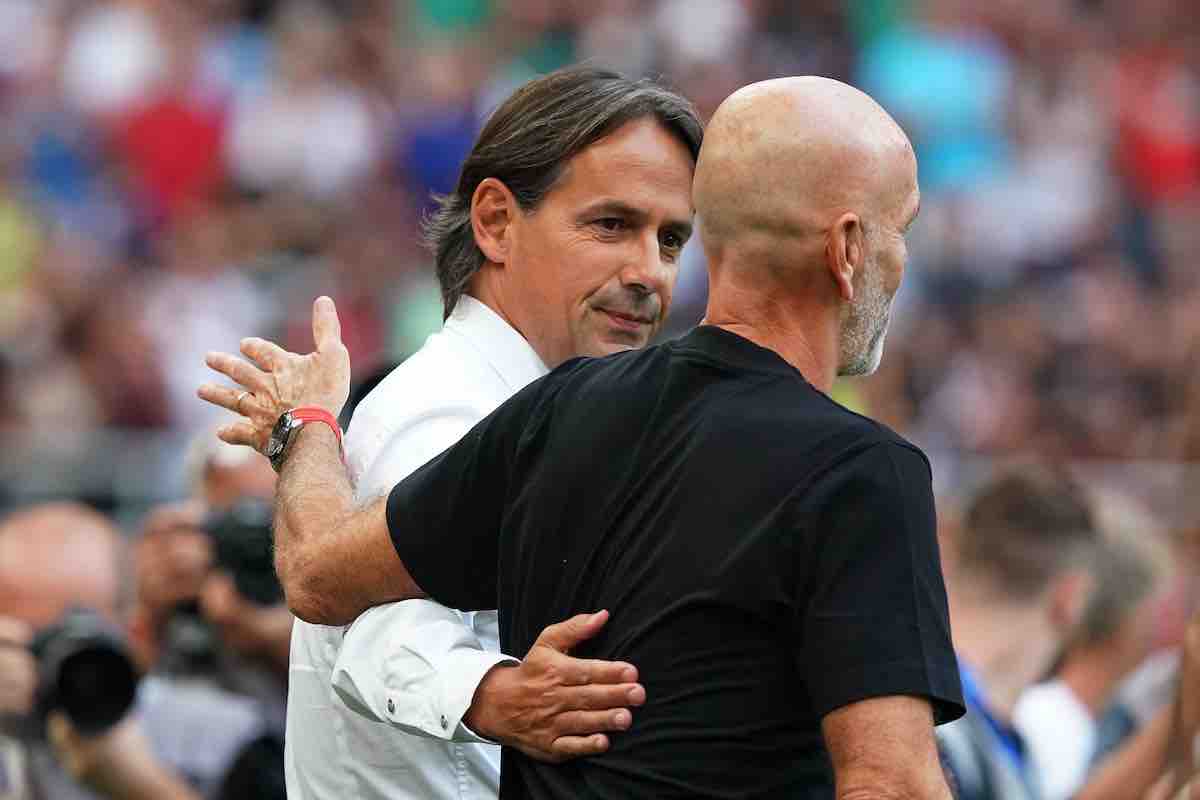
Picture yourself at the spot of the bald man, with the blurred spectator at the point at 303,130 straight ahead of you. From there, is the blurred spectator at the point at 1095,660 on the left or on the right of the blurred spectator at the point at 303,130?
right

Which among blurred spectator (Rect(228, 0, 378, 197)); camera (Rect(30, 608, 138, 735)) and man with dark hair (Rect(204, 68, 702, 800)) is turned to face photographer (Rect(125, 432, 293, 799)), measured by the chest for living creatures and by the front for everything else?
the blurred spectator

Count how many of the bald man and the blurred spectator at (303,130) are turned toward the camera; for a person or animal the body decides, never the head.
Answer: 1

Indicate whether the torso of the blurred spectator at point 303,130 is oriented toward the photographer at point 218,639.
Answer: yes

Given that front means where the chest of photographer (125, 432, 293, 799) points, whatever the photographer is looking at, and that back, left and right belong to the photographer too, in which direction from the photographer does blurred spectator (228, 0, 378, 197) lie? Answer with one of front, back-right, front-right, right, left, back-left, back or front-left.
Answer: back-left

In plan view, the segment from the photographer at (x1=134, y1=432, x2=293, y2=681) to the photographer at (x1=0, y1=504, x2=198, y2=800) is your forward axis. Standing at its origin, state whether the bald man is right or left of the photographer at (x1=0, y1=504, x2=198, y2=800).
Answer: left

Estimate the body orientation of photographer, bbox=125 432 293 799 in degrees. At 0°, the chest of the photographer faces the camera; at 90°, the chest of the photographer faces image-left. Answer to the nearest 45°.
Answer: approximately 315°

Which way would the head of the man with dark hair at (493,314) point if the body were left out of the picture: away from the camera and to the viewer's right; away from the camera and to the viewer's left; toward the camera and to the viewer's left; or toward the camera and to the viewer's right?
toward the camera and to the viewer's right

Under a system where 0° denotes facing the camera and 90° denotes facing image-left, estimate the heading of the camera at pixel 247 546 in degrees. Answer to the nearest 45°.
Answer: approximately 315°

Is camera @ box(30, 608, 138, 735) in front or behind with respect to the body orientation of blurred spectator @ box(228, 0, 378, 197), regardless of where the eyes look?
in front

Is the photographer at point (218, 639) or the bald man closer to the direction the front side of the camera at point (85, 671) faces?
the bald man

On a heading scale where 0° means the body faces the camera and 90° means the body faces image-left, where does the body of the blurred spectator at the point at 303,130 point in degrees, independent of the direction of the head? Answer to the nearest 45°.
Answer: approximately 0°
